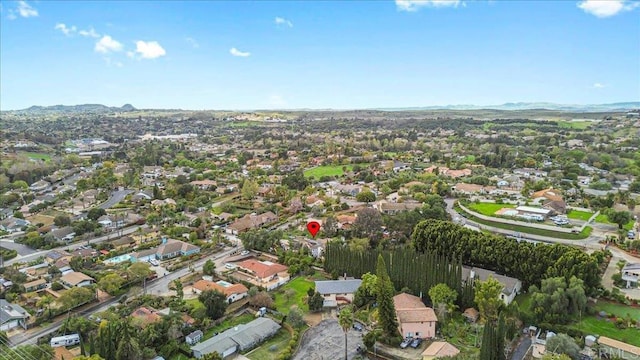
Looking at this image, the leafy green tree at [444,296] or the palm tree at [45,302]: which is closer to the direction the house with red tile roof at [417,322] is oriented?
the palm tree

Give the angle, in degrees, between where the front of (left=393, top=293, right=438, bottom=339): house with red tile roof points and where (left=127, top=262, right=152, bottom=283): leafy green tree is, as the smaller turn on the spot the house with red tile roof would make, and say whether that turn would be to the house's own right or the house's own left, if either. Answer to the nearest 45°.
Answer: approximately 90° to the house's own right

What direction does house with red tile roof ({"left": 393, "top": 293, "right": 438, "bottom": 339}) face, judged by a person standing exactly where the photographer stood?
facing the viewer

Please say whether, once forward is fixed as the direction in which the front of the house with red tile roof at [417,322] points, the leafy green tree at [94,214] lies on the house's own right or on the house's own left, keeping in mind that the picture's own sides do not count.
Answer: on the house's own right

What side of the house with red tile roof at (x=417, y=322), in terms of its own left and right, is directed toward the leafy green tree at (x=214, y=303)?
right

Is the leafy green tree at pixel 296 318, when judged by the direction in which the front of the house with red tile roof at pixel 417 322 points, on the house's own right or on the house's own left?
on the house's own right

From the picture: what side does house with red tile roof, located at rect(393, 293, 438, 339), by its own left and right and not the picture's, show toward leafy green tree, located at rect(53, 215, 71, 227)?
right

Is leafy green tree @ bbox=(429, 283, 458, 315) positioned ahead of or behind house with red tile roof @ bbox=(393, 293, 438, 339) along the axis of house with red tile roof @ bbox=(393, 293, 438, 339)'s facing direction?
behind

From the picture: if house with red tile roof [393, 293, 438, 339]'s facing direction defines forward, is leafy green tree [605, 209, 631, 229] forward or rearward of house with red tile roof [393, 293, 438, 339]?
rearward

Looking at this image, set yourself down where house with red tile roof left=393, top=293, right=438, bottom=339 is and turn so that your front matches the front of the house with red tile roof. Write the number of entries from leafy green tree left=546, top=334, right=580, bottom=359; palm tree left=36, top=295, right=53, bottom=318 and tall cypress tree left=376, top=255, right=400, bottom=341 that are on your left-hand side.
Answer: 1

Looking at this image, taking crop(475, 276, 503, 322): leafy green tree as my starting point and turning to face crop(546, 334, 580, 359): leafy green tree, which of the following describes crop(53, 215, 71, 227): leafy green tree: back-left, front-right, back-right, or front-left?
back-right

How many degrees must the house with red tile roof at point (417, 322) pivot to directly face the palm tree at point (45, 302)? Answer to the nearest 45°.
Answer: approximately 90° to its right

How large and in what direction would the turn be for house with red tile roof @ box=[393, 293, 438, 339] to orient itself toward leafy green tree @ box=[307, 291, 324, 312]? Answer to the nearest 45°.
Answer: approximately 90° to its right
